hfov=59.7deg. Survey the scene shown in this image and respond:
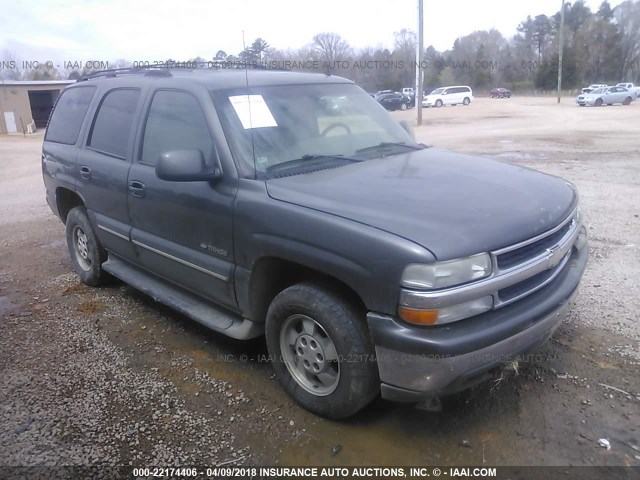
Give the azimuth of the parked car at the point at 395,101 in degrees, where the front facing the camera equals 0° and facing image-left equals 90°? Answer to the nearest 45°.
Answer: approximately 315°

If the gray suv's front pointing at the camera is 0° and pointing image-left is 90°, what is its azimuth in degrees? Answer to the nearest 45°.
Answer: approximately 315°

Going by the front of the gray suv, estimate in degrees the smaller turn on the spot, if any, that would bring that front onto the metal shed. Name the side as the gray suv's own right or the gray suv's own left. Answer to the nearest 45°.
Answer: approximately 180°

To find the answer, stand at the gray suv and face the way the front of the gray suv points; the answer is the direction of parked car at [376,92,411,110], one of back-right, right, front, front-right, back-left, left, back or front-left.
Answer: back-left

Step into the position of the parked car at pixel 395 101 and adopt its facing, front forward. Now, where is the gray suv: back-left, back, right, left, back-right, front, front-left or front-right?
front-right

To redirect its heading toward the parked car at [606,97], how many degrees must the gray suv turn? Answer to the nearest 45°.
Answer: approximately 90° to its left
